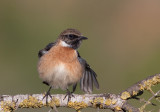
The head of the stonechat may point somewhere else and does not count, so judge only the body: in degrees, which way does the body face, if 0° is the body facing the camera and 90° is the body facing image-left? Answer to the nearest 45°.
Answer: approximately 0°
